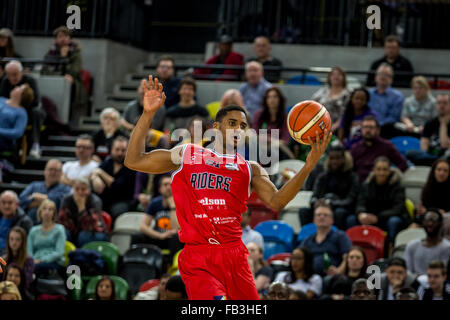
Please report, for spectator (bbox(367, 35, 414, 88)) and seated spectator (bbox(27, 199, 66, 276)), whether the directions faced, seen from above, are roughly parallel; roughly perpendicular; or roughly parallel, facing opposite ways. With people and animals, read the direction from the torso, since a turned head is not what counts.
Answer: roughly parallel

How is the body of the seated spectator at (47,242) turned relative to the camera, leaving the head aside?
toward the camera

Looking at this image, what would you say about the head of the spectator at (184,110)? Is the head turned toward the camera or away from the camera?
toward the camera

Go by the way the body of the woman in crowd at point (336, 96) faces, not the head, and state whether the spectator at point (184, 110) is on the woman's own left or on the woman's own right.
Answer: on the woman's own right

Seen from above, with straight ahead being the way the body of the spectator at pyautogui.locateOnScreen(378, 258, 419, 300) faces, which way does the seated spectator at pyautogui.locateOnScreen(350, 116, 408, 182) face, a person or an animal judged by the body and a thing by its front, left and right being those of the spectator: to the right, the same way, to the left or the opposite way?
the same way

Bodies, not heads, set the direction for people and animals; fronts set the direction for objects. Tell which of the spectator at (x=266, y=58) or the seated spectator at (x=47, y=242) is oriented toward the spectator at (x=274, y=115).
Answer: the spectator at (x=266, y=58)

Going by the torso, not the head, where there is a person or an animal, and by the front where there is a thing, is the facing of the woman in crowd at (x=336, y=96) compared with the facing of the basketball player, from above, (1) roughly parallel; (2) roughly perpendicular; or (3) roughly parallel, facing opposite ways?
roughly parallel

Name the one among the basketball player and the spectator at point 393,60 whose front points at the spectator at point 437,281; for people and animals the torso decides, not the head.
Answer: the spectator at point 393,60

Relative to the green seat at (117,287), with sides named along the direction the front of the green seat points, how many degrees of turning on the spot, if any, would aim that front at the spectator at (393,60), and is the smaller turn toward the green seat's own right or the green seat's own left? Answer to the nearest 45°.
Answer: approximately 135° to the green seat's own left

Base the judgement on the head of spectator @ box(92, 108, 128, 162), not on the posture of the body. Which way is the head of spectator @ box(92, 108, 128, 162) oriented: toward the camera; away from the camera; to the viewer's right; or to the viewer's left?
toward the camera

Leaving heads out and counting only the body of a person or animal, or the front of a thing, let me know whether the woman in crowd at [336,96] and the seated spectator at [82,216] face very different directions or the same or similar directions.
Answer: same or similar directions

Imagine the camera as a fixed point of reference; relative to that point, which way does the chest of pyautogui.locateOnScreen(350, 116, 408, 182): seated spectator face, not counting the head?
toward the camera

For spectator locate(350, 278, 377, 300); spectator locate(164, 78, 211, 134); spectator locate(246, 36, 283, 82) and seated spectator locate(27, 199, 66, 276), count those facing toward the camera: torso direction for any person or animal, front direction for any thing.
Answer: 4

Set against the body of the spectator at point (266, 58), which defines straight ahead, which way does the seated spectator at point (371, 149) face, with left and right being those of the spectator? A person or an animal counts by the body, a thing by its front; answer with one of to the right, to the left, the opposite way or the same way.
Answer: the same way
